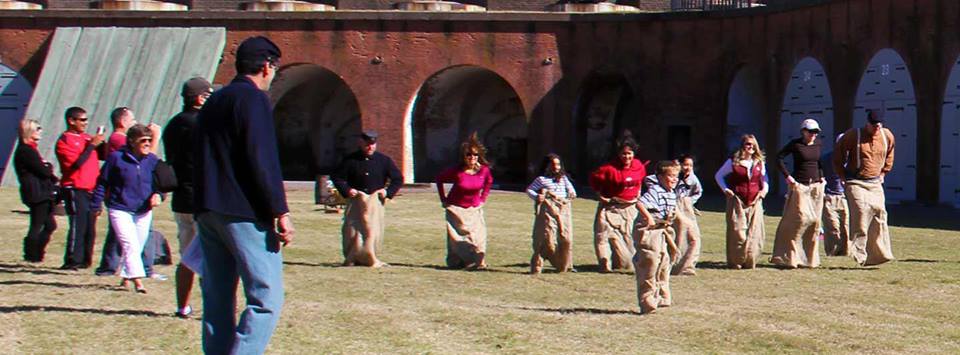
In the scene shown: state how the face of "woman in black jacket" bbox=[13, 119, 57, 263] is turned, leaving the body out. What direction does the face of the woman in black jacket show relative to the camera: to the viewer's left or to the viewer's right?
to the viewer's right

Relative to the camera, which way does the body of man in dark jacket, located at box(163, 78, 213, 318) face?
to the viewer's right

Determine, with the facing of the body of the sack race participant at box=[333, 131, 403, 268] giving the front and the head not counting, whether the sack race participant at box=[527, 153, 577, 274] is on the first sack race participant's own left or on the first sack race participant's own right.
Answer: on the first sack race participant's own left

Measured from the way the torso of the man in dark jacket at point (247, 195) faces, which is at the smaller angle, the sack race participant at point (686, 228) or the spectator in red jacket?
the sack race participant

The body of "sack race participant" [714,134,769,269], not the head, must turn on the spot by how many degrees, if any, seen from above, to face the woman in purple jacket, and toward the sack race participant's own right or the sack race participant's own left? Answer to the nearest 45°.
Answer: approximately 45° to the sack race participant's own right

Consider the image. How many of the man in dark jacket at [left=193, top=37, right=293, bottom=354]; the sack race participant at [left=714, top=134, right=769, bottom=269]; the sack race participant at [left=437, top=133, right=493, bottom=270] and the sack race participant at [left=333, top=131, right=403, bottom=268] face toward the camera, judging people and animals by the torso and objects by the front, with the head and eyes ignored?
3
